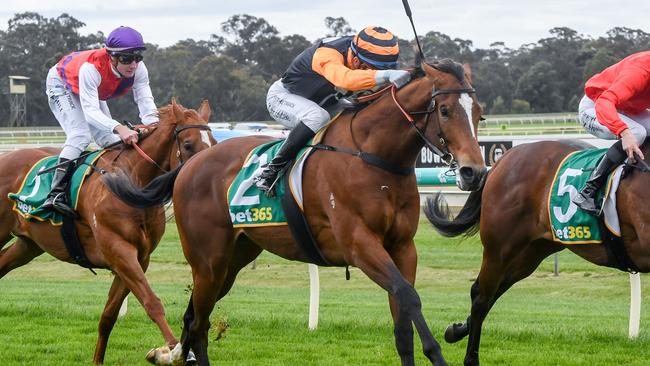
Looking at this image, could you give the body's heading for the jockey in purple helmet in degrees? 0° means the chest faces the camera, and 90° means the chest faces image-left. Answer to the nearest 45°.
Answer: approximately 315°

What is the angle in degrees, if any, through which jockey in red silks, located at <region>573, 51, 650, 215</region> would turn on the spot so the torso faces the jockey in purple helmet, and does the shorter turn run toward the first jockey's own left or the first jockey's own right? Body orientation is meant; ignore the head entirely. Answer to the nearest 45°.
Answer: approximately 180°

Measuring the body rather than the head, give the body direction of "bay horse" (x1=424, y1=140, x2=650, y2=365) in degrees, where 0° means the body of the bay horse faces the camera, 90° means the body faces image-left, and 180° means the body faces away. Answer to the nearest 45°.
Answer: approximately 270°

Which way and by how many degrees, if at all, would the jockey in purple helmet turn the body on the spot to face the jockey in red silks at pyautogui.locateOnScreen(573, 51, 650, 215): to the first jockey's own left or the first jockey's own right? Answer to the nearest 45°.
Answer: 0° — they already face them

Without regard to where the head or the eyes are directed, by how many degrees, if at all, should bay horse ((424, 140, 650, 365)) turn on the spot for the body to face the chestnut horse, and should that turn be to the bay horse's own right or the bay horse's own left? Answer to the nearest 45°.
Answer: approximately 180°

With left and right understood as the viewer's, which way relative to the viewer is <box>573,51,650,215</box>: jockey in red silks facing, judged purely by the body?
facing to the right of the viewer

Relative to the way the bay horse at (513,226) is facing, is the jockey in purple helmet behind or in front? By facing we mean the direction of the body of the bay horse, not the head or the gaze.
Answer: behind
